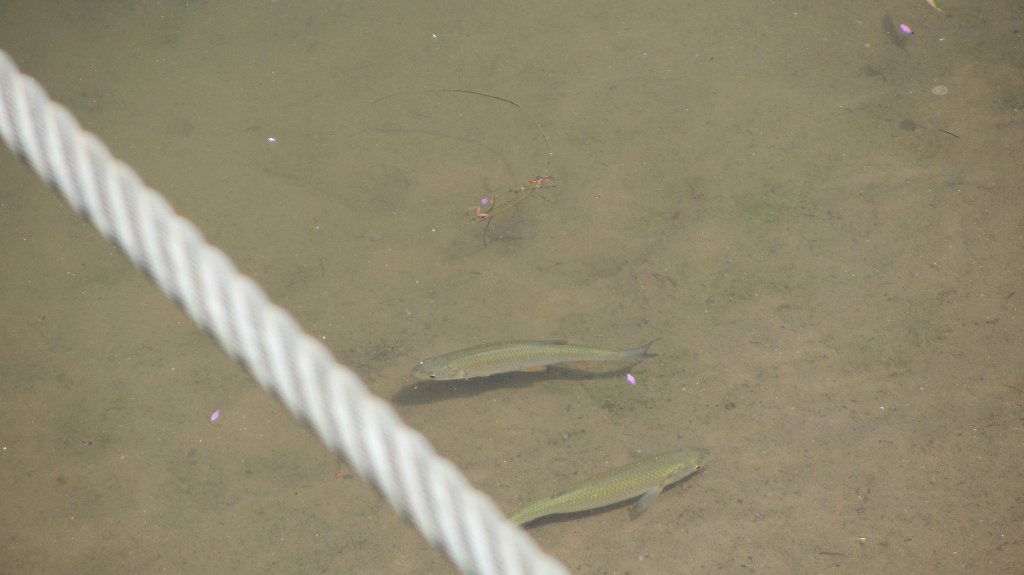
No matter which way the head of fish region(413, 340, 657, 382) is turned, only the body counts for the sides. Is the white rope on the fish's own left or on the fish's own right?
on the fish's own left

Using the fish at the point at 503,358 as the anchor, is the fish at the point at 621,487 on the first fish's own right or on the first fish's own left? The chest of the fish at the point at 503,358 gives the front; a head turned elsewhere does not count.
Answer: on the first fish's own left

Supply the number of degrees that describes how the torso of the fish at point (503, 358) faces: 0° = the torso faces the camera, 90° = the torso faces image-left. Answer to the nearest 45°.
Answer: approximately 90°

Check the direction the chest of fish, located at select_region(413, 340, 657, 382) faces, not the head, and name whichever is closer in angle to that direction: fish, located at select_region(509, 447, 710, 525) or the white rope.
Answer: the white rope
